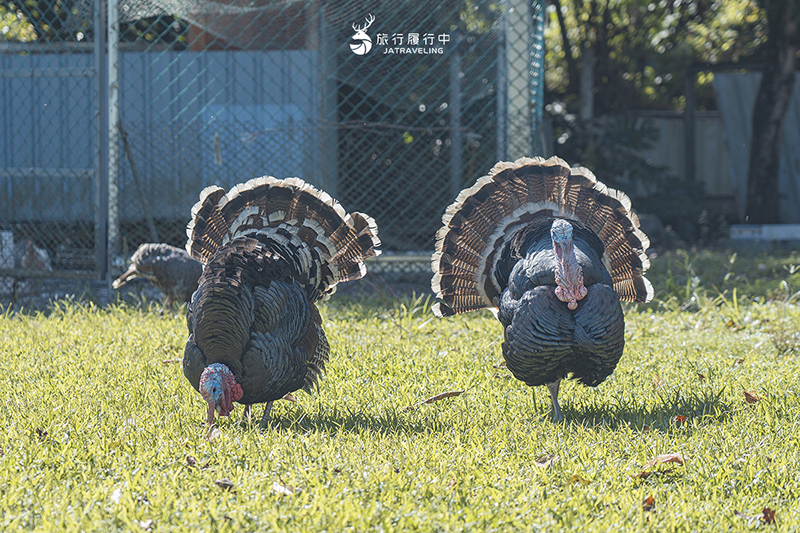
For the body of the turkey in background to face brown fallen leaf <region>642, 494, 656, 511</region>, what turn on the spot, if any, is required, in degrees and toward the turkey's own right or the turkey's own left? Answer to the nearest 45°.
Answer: approximately 90° to the turkey's own left

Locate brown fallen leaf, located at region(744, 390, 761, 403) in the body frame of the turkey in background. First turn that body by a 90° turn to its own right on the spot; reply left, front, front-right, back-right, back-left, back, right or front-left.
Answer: back-right

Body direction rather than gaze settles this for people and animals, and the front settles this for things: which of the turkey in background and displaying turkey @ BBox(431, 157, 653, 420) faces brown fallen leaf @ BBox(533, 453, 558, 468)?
the displaying turkey

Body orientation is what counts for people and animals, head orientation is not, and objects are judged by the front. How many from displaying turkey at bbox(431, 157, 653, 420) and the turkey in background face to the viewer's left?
1

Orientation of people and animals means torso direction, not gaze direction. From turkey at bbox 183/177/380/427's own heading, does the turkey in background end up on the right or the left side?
on its right

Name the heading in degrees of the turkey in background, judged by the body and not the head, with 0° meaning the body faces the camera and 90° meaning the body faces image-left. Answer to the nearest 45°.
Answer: approximately 90°

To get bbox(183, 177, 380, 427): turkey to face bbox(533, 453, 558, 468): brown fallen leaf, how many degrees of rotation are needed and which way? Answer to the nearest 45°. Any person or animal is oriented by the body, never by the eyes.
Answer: approximately 90° to its left
